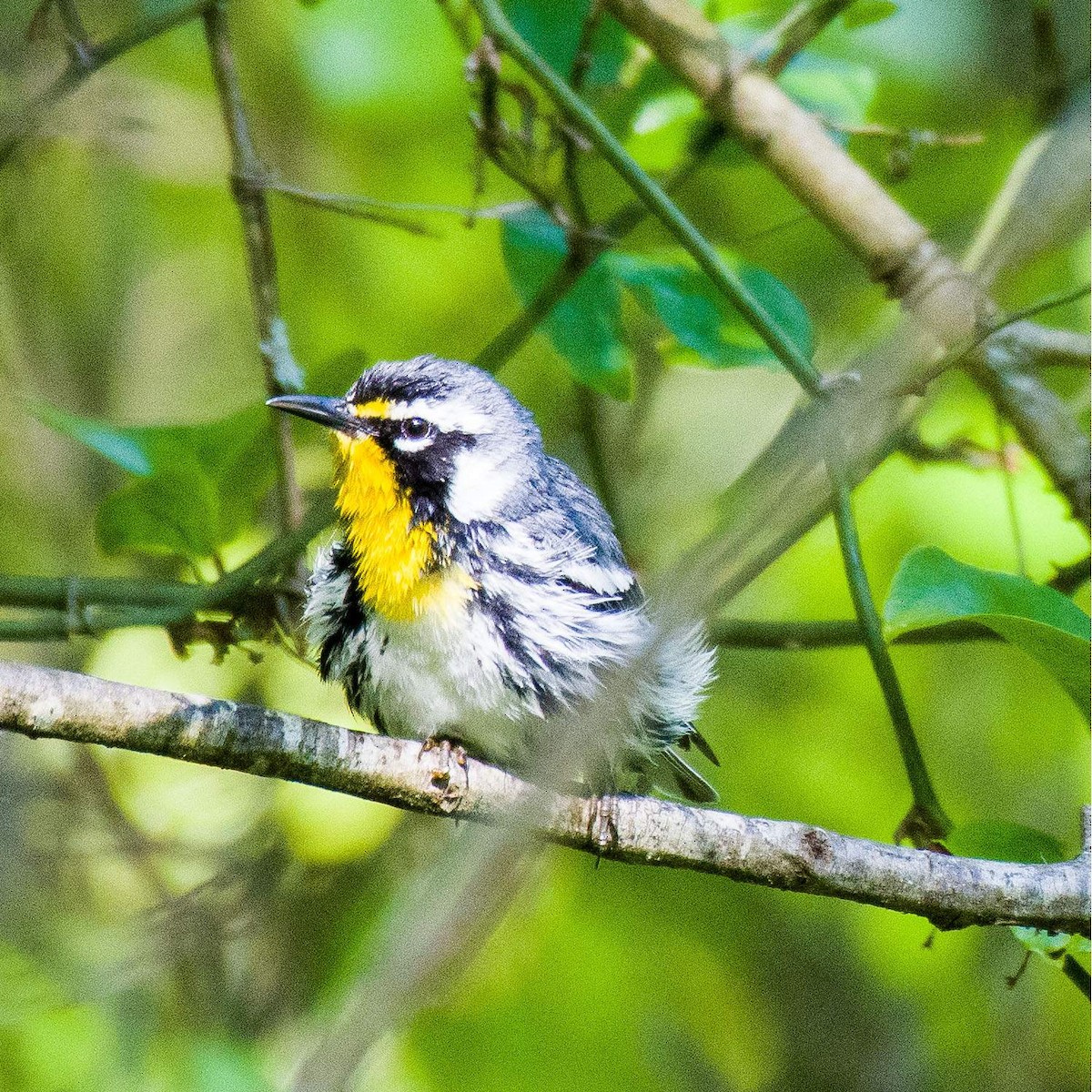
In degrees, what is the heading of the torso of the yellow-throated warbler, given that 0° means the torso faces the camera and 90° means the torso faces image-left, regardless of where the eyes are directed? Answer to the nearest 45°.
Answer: approximately 45°

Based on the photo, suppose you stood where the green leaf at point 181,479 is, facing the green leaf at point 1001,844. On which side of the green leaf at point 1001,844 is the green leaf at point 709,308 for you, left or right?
left

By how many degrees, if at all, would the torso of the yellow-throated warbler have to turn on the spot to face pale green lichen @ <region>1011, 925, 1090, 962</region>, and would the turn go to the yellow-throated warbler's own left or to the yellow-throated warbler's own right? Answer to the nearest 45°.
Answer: approximately 90° to the yellow-throated warbler's own left

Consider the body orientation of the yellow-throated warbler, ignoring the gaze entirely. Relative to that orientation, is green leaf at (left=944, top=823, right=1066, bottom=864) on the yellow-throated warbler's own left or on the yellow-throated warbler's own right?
on the yellow-throated warbler's own left

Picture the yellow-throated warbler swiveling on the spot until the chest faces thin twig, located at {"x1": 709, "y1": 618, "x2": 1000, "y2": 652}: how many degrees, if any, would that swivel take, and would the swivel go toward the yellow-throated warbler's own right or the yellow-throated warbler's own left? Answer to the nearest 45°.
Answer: approximately 180°

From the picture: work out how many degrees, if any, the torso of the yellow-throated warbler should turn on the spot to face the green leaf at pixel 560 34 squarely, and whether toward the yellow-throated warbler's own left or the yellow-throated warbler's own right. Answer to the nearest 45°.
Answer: approximately 135° to the yellow-throated warbler's own right

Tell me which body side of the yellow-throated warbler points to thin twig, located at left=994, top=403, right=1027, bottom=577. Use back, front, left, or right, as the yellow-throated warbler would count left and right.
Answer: back

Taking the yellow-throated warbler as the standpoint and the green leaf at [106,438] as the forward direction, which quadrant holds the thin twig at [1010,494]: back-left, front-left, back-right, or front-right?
back-right

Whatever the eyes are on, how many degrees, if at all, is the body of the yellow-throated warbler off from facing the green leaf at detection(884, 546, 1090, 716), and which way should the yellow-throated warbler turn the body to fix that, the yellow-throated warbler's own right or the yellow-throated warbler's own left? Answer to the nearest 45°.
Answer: approximately 90° to the yellow-throated warbler's own left

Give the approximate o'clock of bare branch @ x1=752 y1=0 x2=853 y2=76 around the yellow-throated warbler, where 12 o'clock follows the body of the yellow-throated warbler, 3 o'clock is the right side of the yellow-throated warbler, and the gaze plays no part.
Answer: The bare branch is roughly at 5 o'clock from the yellow-throated warbler.
